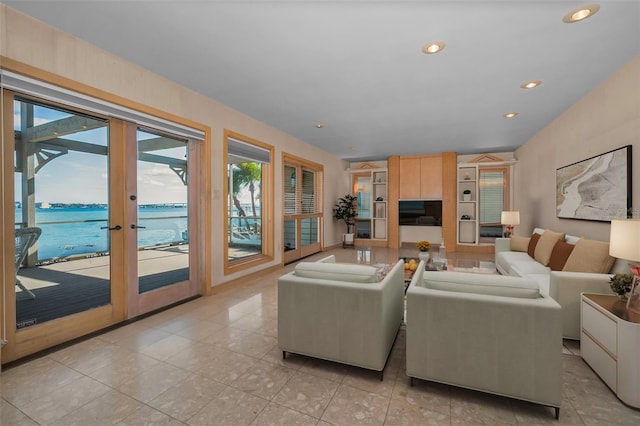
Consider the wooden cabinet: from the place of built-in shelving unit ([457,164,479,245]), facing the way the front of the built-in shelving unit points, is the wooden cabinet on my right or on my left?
on my right

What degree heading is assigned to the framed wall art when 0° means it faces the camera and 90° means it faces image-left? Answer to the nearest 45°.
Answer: approximately 45°

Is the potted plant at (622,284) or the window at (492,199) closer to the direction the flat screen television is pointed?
the potted plant
